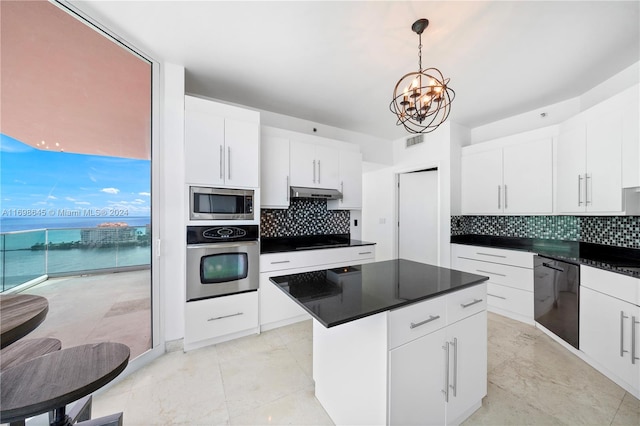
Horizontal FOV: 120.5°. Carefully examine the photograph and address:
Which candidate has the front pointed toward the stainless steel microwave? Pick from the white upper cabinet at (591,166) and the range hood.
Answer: the white upper cabinet

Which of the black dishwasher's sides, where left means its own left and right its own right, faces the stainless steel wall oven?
front

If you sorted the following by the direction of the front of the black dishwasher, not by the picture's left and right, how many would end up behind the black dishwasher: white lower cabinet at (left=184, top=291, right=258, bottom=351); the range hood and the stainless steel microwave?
0

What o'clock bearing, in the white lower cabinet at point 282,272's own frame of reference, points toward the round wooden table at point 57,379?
The round wooden table is roughly at 2 o'clock from the white lower cabinet.

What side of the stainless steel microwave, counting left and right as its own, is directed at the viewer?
front

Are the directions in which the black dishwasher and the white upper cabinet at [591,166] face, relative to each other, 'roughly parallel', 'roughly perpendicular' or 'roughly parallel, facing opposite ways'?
roughly parallel

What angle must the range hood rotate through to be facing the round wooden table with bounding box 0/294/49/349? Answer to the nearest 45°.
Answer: approximately 90° to its right

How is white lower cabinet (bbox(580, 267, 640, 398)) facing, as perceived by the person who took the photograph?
facing the viewer and to the left of the viewer

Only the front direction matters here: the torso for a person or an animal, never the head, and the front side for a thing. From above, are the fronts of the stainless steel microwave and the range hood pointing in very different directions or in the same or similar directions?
same or similar directions

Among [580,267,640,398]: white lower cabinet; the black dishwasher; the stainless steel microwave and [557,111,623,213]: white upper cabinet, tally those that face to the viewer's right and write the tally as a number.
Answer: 0

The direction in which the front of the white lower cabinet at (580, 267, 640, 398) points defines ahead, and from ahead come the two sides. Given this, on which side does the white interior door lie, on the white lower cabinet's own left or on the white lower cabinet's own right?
on the white lower cabinet's own right

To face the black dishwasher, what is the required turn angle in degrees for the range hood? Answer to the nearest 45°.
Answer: approximately 45° to its left

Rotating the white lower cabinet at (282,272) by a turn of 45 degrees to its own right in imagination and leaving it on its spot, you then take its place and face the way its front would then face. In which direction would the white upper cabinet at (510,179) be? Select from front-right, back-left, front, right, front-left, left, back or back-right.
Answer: left

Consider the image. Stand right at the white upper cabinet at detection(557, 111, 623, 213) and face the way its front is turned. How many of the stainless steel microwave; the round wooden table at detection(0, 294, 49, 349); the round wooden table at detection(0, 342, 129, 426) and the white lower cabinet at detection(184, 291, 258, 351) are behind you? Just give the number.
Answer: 0
